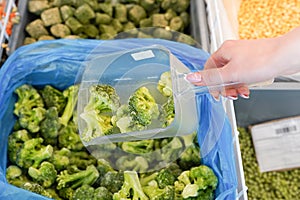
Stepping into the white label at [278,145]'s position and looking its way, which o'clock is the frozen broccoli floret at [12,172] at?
The frozen broccoli floret is roughly at 2 o'clock from the white label.

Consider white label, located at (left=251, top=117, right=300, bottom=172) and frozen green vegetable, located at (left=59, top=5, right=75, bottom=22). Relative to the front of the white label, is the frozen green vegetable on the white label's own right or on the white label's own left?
on the white label's own right

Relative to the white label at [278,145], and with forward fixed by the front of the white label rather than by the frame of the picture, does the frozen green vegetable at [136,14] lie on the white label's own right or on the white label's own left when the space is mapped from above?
on the white label's own right

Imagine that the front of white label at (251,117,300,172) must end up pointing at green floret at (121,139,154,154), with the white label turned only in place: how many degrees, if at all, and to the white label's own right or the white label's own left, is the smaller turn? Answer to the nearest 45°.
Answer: approximately 45° to the white label's own right

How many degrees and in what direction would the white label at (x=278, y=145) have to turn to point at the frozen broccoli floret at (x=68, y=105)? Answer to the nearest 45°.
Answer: approximately 45° to its right

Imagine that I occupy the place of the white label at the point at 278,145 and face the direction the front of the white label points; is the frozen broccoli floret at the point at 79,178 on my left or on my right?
on my right

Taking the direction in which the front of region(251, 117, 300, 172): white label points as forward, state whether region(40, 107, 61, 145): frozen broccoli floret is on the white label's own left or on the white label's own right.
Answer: on the white label's own right

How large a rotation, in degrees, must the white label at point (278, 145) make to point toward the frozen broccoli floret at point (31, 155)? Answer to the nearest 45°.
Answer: approximately 45° to its right

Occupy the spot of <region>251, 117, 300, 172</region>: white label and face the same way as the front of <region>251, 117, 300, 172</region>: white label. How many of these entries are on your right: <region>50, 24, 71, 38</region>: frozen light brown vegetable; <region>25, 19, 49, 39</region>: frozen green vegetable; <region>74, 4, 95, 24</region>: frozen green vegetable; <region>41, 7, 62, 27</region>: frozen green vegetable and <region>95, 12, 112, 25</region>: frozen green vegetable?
5

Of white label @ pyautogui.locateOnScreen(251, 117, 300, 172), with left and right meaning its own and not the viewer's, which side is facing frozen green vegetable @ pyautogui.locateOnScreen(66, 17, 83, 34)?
right

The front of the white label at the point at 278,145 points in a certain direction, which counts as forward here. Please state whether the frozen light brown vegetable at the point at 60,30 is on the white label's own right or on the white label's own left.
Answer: on the white label's own right

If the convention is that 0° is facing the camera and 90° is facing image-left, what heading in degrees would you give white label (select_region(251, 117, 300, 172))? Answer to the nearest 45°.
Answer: approximately 0°

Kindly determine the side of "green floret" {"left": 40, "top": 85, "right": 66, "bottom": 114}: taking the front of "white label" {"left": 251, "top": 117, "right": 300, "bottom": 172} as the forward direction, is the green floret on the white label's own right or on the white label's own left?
on the white label's own right
